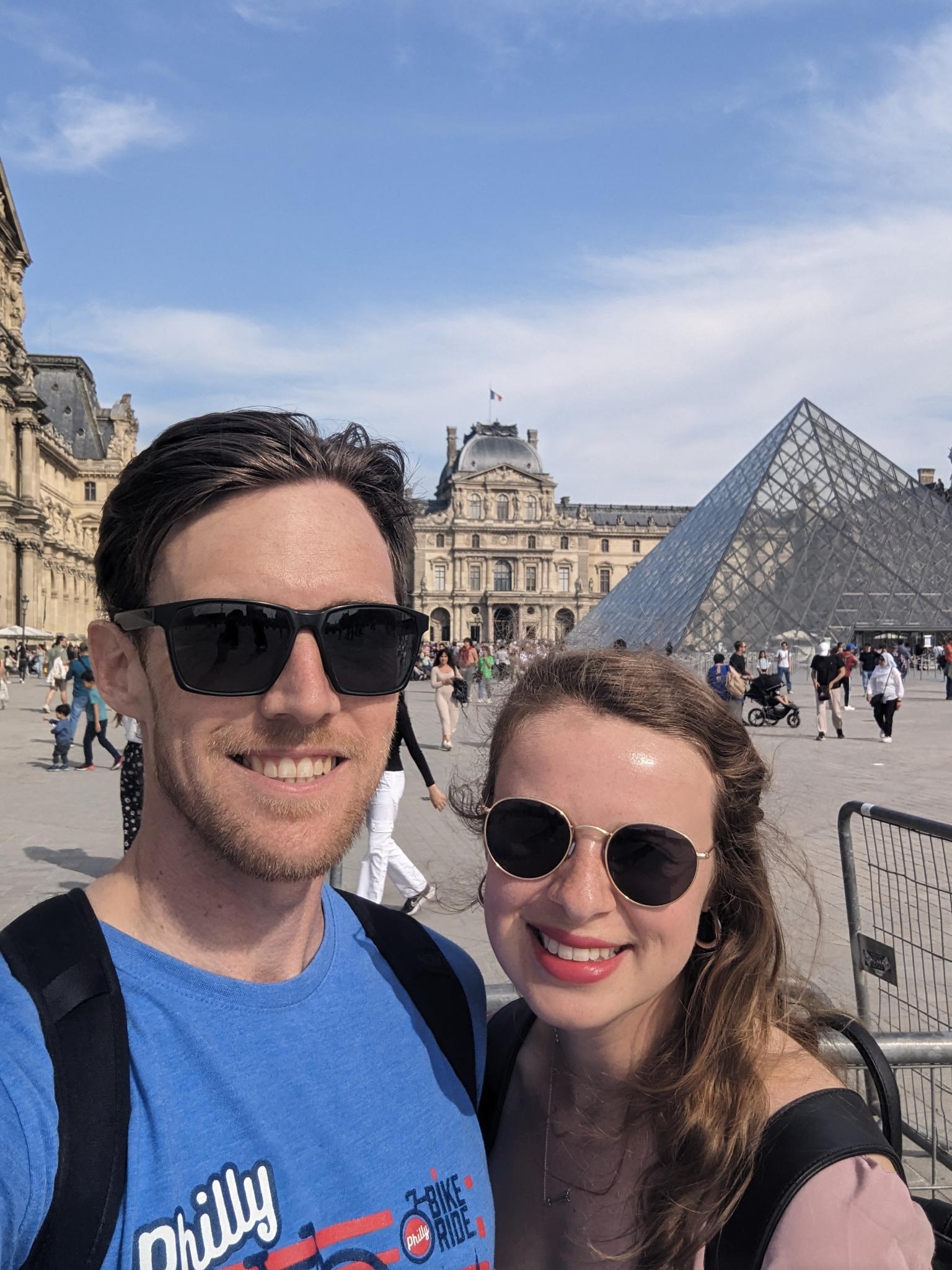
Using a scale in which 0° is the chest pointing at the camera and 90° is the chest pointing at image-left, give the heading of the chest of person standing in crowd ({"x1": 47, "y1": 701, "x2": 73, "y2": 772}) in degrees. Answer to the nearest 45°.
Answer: approximately 90°

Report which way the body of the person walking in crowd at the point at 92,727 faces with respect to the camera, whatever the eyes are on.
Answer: to the viewer's left

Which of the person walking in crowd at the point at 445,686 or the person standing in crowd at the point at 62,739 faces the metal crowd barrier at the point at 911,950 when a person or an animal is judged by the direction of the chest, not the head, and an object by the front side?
the person walking in crowd at the point at 445,686

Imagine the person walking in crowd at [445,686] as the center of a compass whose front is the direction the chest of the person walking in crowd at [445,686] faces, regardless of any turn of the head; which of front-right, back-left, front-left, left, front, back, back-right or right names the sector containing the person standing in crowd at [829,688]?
left

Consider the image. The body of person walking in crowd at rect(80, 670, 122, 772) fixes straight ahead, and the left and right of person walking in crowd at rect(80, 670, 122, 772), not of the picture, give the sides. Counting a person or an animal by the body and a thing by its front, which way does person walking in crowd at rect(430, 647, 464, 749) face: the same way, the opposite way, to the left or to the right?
to the left

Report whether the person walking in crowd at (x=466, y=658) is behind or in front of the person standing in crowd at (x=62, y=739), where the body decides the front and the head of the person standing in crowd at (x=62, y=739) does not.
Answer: behind

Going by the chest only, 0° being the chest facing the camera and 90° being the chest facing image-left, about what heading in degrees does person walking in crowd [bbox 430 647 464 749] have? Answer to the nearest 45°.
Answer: approximately 0°

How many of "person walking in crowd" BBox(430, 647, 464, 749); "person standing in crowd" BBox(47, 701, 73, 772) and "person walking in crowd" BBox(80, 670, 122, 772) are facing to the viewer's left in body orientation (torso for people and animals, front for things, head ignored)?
2

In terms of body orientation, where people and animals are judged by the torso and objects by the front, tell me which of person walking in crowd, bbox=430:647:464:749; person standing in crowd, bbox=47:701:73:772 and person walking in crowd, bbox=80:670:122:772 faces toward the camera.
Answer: person walking in crowd, bbox=430:647:464:749
